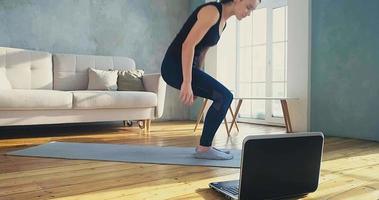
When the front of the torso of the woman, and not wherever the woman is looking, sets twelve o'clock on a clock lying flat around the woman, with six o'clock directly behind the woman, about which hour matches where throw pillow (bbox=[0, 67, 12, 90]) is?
The throw pillow is roughly at 7 o'clock from the woman.

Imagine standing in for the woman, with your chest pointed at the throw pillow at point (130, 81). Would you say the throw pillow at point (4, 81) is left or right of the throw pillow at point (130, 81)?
left

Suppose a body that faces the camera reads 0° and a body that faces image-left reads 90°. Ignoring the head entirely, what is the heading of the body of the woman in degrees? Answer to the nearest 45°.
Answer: approximately 270°

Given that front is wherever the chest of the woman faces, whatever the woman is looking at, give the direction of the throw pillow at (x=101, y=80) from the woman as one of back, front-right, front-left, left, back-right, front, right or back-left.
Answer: back-left

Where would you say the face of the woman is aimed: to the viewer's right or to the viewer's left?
to the viewer's right

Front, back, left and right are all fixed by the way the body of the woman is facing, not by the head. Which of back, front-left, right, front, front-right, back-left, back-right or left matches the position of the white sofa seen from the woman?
back-left

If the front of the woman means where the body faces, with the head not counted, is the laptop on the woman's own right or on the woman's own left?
on the woman's own right

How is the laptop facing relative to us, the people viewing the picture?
facing away from the viewer and to the left of the viewer

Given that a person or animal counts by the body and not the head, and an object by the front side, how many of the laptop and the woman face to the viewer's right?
1

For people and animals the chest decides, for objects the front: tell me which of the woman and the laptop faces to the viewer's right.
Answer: the woman

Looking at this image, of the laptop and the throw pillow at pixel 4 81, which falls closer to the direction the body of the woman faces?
the laptop

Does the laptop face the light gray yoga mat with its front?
yes
